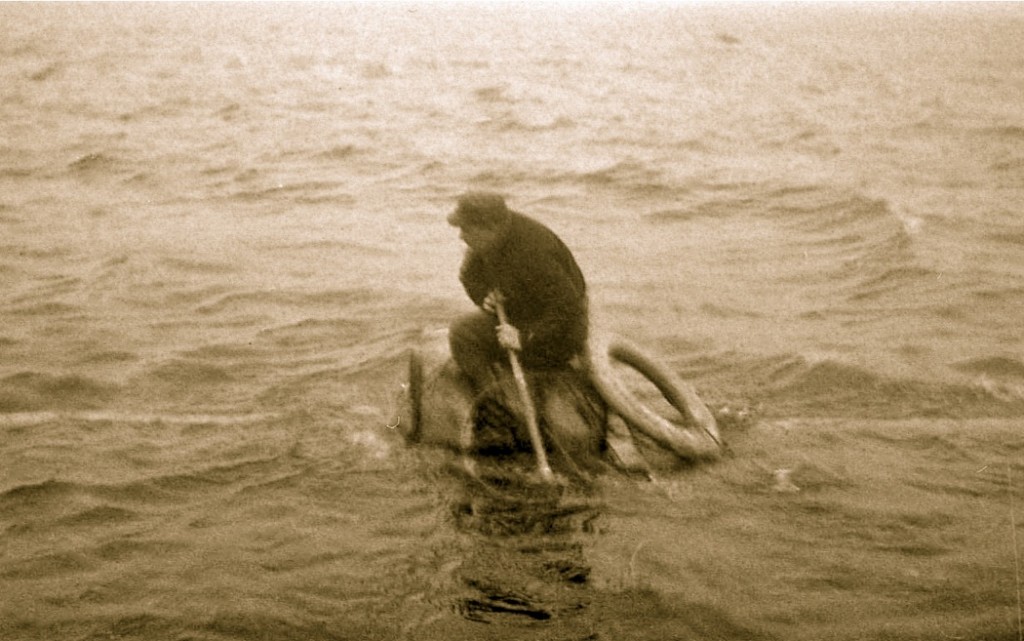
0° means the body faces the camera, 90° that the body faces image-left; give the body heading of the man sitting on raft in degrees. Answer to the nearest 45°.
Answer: approximately 90°

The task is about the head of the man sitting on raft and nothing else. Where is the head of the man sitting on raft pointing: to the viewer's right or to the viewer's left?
to the viewer's left
